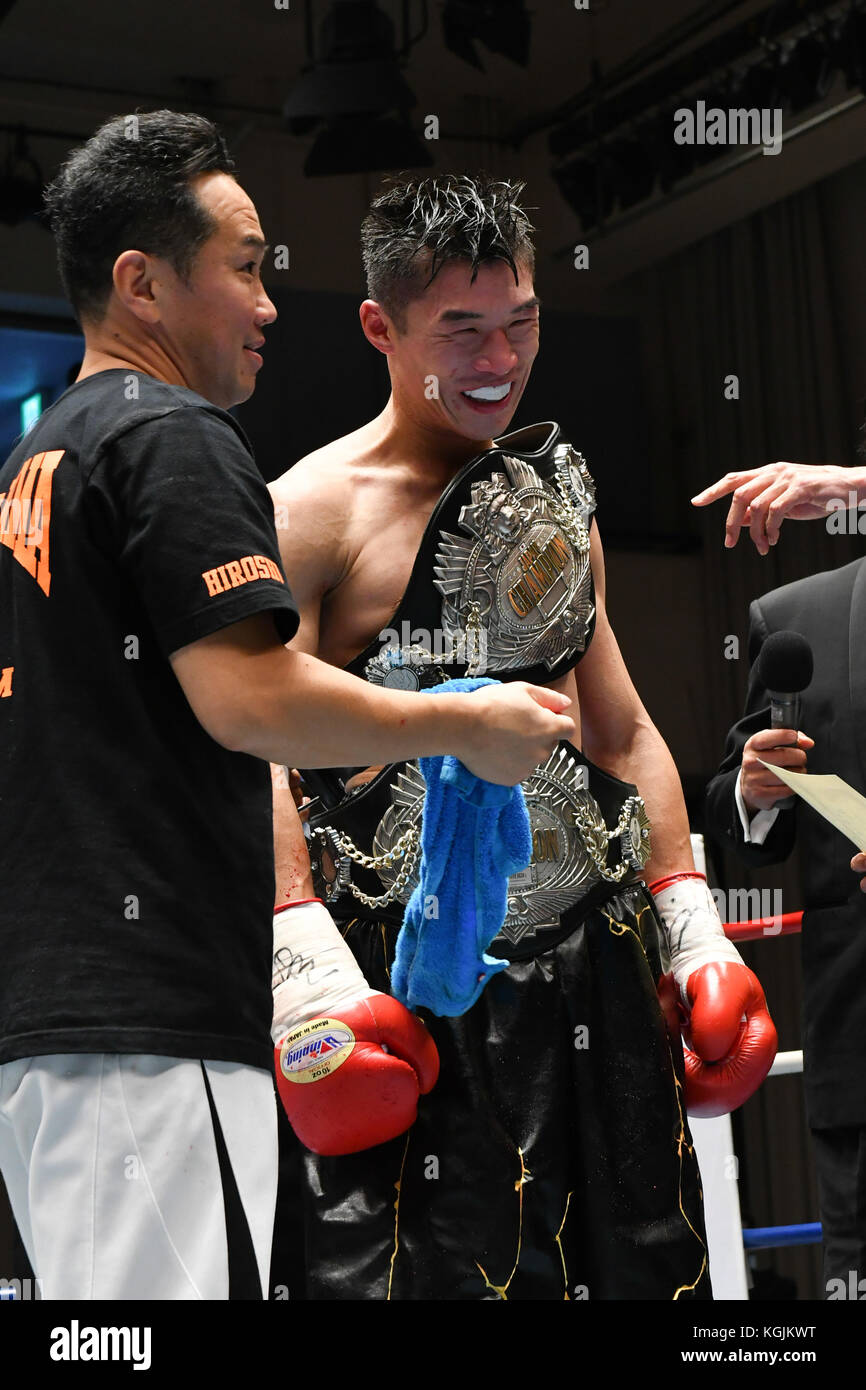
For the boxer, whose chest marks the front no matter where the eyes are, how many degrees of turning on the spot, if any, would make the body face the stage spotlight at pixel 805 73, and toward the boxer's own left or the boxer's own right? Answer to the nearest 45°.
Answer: approximately 135° to the boxer's own left

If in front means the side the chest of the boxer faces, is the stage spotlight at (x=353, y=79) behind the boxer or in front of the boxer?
behind

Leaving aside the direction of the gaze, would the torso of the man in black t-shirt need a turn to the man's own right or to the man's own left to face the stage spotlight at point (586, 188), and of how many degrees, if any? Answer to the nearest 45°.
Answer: approximately 45° to the man's own left

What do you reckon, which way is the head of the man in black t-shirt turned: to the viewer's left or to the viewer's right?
to the viewer's right

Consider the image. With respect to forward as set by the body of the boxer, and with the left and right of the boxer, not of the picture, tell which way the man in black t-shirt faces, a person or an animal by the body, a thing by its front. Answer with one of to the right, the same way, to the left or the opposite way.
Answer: to the left

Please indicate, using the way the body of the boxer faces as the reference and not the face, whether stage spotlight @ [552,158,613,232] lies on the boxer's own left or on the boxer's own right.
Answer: on the boxer's own left
